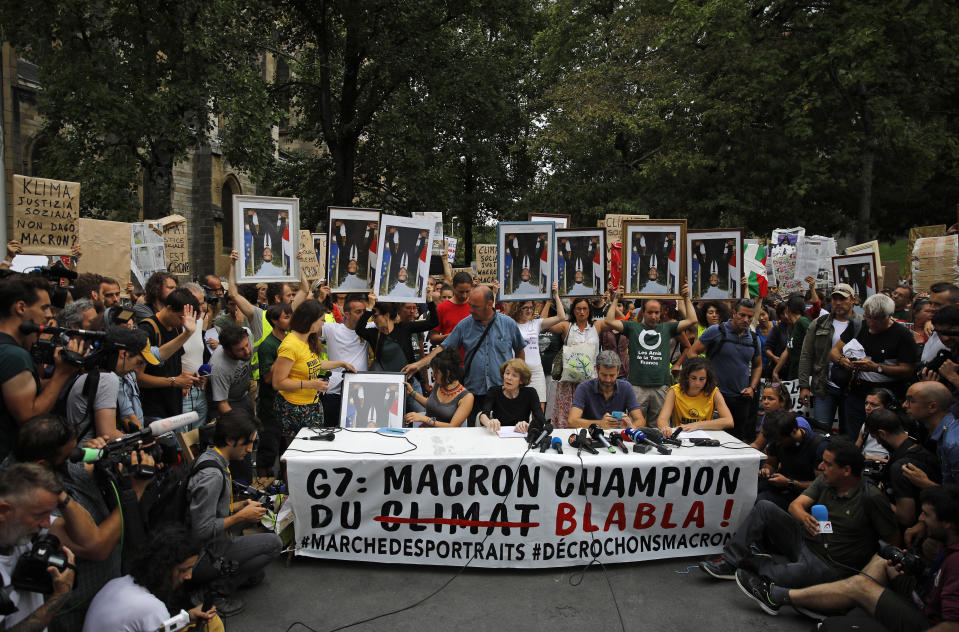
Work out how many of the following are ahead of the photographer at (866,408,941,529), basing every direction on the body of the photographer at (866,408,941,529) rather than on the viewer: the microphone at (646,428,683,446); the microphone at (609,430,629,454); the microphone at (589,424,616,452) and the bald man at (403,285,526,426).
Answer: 4

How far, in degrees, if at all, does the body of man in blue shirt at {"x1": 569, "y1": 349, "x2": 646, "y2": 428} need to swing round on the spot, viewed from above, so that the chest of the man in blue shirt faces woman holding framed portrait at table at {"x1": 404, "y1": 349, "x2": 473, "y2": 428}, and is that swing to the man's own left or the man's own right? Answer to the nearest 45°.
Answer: approximately 90° to the man's own right

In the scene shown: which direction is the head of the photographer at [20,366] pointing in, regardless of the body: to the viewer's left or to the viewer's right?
to the viewer's right

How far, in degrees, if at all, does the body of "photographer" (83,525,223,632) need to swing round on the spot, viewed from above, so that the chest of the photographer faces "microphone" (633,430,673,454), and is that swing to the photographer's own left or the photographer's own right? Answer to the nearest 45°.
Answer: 0° — they already face it

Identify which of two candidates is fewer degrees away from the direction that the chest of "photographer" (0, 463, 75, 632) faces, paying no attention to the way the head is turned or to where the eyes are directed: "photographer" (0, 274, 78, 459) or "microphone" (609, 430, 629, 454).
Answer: the microphone

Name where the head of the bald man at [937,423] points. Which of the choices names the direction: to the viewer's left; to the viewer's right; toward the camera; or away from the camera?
to the viewer's left

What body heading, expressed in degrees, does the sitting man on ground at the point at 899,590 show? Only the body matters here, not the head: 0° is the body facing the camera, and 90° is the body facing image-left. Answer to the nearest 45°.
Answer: approximately 90°

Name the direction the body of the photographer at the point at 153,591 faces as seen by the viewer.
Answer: to the viewer's right

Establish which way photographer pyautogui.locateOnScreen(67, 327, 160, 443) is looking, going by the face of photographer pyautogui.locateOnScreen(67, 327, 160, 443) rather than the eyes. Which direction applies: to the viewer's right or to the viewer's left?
to the viewer's right

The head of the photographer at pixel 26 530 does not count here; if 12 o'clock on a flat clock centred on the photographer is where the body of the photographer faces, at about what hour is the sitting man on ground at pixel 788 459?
The sitting man on ground is roughly at 12 o'clock from the photographer.

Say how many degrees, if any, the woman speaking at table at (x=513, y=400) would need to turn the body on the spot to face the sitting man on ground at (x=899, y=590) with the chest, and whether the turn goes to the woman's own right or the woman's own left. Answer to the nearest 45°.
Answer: approximately 45° to the woman's own left

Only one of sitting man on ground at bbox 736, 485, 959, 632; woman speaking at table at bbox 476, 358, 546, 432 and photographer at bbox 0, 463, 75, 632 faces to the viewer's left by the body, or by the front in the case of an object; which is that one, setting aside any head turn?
the sitting man on ground

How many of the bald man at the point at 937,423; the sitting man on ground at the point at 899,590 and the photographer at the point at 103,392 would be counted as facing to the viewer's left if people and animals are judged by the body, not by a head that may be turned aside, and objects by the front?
2
